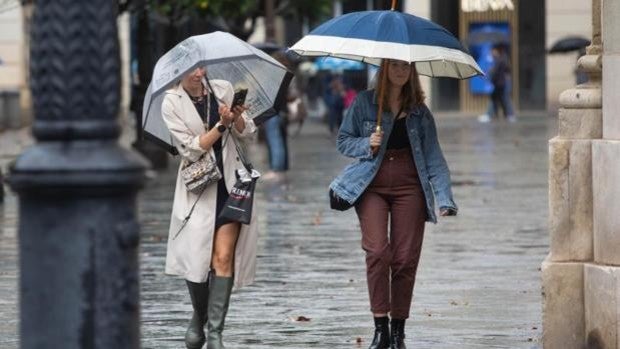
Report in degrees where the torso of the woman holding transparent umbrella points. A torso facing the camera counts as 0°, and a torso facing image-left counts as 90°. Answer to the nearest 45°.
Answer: approximately 315°

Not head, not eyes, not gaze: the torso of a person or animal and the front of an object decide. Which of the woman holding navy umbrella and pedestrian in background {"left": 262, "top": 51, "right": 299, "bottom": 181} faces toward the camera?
the woman holding navy umbrella

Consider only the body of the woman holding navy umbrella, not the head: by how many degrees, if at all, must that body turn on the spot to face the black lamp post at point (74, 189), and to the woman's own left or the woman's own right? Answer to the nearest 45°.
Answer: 0° — they already face it

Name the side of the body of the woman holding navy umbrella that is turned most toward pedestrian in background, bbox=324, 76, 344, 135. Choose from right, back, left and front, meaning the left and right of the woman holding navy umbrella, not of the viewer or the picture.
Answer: back

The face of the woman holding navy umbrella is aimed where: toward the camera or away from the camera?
toward the camera

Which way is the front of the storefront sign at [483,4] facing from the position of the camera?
facing the viewer

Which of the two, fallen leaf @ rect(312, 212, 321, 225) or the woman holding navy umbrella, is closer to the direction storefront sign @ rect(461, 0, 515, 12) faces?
the woman holding navy umbrella

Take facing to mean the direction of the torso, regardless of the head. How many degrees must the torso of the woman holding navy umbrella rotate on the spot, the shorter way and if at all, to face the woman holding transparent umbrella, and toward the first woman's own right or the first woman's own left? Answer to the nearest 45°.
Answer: approximately 90° to the first woman's own right
